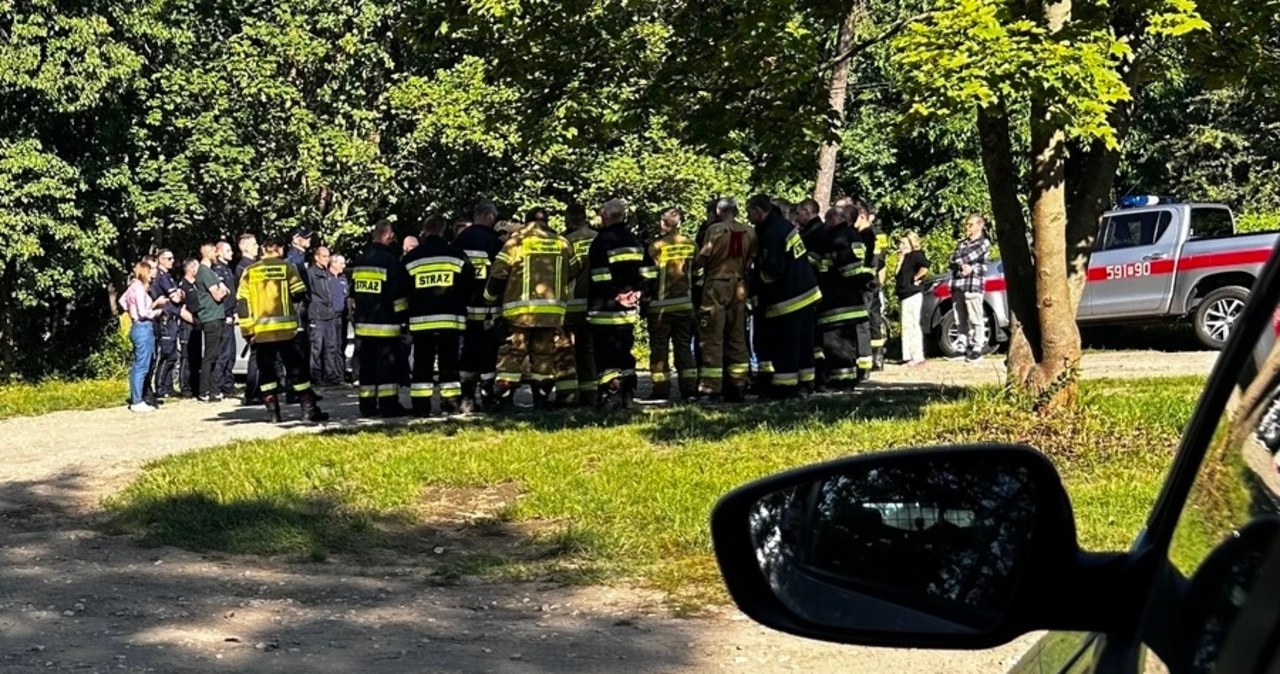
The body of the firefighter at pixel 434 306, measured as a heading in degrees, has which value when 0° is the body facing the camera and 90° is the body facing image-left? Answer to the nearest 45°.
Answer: approximately 180°

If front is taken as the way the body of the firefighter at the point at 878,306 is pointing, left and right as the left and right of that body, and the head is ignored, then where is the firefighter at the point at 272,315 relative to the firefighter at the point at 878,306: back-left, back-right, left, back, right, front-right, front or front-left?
front-left

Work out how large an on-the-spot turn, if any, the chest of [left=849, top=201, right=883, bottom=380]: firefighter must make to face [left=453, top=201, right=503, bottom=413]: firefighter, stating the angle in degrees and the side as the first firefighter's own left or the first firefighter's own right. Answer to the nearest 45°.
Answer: approximately 45° to the first firefighter's own left

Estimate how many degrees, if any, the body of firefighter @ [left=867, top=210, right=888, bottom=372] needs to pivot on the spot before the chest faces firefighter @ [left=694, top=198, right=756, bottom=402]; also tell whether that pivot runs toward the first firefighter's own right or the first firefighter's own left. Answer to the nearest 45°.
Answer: approximately 45° to the first firefighter's own left

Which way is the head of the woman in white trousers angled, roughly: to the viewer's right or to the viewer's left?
to the viewer's left

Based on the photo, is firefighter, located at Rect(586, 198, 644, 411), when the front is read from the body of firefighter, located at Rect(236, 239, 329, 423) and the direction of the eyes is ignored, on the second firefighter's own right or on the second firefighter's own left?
on the second firefighter's own right

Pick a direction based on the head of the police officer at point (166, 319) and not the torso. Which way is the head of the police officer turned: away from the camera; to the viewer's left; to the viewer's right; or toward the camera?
to the viewer's right

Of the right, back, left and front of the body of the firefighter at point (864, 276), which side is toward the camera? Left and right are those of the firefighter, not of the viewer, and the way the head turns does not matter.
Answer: left

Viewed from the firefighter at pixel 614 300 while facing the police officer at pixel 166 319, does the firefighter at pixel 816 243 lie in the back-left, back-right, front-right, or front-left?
back-right

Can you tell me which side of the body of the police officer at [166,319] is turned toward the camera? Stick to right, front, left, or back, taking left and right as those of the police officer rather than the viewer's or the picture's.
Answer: right

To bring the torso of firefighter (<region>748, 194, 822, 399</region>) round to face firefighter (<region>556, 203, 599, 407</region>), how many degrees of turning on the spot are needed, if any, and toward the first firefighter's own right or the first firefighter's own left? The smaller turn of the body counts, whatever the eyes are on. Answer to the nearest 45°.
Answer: approximately 45° to the first firefighter's own left
